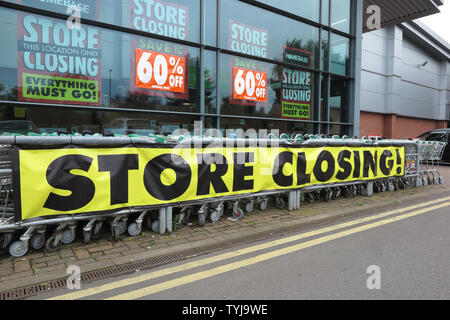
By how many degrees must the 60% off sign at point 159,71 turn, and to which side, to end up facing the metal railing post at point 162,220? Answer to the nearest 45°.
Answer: approximately 45° to its right

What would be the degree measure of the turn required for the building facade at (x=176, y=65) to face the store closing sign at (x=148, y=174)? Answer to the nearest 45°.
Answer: approximately 45° to its right

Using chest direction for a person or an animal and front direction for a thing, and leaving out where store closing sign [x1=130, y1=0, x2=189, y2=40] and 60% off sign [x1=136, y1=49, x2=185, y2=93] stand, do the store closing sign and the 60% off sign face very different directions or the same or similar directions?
same or similar directions

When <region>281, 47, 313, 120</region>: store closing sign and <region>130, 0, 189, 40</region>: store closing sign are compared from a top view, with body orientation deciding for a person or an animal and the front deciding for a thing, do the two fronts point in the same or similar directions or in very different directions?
same or similar directions

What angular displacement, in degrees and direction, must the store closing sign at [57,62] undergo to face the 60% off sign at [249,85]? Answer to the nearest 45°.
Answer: approximately 45° to its left

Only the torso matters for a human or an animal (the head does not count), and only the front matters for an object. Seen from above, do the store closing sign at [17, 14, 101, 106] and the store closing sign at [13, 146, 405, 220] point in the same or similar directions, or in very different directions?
same or similar directions

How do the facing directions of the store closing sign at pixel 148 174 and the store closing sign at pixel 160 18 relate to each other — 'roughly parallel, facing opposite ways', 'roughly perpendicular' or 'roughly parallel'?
roughly parallel

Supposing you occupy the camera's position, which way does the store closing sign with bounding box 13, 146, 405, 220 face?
facing the viewer and to the right of the viewer

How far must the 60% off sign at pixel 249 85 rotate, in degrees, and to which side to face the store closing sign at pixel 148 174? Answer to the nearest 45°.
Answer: approximately 45° to its right

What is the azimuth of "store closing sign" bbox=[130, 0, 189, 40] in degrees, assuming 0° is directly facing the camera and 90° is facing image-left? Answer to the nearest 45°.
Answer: approximately 315°

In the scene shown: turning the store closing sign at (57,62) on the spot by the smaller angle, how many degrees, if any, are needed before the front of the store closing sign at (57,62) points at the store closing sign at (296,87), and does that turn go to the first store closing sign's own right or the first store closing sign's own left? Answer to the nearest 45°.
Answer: approximately 45° to the first store closing sign's own left

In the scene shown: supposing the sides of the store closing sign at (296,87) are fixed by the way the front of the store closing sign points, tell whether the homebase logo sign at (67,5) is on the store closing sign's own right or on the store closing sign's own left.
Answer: on the store closing sign's own right

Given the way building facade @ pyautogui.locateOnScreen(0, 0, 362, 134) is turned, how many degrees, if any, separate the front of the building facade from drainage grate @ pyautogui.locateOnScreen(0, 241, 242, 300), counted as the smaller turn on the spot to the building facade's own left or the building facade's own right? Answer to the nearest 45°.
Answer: approximately 45° to the building facade's own right
